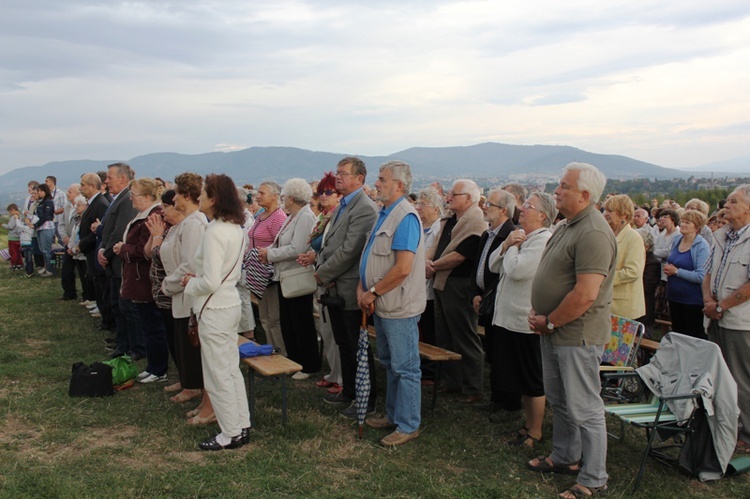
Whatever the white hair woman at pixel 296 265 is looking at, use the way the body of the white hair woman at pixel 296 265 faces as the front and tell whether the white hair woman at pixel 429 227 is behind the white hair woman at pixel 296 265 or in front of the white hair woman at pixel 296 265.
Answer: behind

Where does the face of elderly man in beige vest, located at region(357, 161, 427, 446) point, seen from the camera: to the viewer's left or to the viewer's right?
to the viewer's left

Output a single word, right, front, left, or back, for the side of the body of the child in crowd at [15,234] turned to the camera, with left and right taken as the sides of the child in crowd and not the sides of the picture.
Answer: left

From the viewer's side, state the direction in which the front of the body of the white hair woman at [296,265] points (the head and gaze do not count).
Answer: to the viewer's left

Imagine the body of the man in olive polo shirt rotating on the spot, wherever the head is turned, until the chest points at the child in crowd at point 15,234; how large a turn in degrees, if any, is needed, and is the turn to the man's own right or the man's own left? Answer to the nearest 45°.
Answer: approximately 45° to the man's own right

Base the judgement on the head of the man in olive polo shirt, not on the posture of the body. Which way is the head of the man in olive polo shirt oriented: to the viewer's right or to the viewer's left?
to the viewer's left

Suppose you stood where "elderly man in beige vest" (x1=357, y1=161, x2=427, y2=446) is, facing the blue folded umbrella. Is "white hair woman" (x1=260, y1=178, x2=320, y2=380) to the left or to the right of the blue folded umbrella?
right

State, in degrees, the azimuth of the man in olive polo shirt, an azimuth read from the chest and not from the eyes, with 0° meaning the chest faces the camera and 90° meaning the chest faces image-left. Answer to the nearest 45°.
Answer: approximately 90°

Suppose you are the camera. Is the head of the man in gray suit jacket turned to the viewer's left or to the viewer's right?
to the viewer's left

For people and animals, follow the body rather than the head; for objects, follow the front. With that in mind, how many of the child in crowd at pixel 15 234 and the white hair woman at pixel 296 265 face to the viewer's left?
2

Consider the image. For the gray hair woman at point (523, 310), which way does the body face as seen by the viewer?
to the viewer's left

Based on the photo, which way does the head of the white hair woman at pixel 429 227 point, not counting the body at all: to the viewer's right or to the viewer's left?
to the viewer's left
